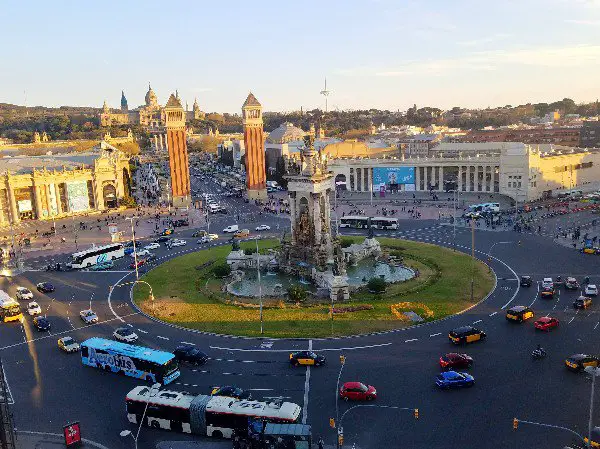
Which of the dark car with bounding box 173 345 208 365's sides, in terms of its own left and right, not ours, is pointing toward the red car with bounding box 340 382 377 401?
front

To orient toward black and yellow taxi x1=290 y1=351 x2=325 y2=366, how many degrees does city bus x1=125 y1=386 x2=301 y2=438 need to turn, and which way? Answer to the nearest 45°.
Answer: approximately 45° to its left

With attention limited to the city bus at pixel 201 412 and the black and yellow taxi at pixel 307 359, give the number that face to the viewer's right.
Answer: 2

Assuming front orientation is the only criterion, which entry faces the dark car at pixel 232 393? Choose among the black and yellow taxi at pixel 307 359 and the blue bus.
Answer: the blue bus

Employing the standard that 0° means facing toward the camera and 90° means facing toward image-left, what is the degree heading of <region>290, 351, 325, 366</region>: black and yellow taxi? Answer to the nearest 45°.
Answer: approximately 270°

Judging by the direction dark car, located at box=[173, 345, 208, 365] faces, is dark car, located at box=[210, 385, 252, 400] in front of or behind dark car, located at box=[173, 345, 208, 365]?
in front

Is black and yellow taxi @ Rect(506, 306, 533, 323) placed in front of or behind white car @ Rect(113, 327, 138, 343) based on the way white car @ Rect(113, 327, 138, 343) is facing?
in front

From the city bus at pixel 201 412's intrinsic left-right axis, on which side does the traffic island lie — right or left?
on its left

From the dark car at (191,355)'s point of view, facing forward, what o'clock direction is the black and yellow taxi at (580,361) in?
The black and yellow taxi is roughly at 11 o'clock from the dark car.

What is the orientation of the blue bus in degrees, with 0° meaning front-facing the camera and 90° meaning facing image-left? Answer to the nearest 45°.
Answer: approximately 315°

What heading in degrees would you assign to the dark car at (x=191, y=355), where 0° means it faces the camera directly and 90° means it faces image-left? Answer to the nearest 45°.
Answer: approximately 315°

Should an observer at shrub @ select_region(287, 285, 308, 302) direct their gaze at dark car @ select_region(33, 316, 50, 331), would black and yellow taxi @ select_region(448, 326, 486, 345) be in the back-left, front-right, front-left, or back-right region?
back-left
